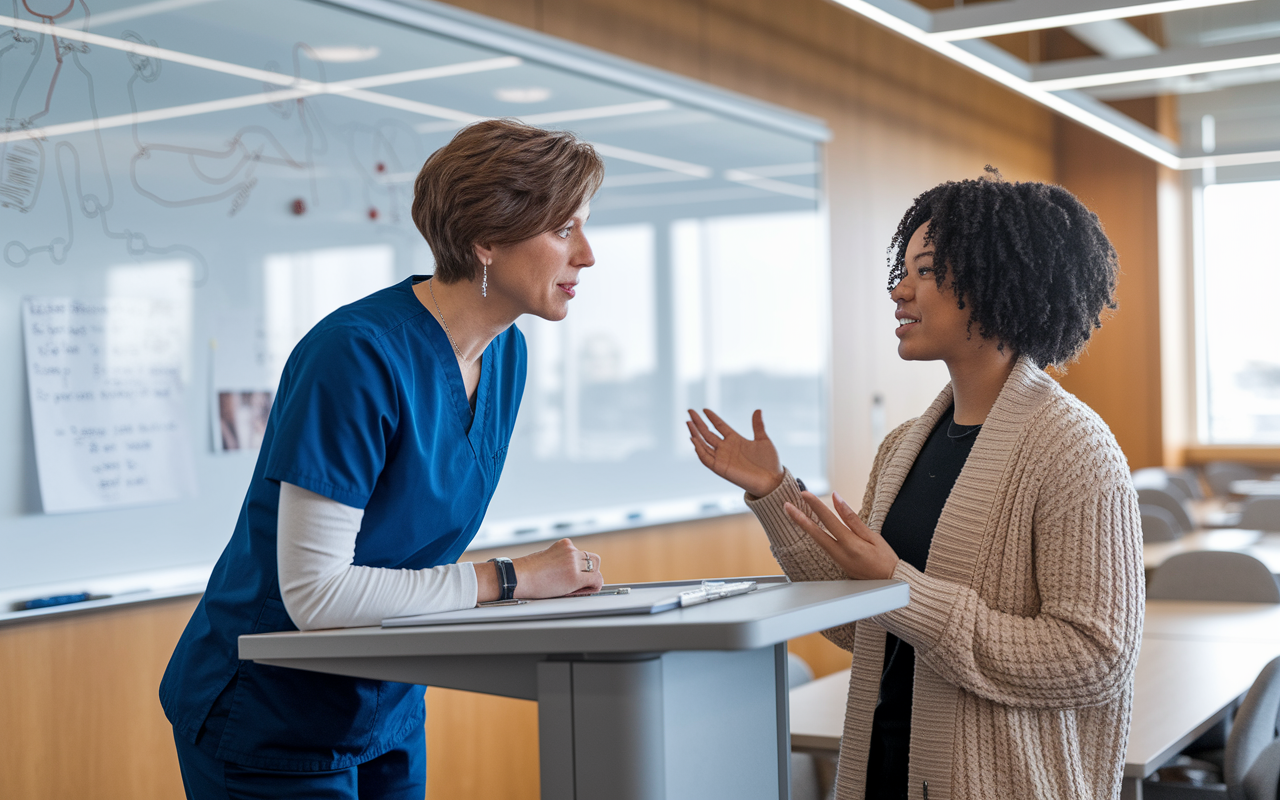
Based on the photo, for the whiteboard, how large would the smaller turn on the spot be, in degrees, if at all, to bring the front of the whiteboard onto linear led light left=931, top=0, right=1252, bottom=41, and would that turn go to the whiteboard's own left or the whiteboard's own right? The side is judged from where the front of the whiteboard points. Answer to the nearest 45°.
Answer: approximately 45° to the whiteboard's own left

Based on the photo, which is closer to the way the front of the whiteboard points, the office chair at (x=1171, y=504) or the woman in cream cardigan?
the woman in cream cardigan

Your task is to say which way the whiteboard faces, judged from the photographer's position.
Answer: facing the viewer and to the right of the viewer

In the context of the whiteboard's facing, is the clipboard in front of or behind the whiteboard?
in front

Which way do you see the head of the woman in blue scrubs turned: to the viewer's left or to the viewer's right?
to the viewer's right

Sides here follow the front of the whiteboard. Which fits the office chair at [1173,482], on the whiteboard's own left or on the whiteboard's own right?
on the whiteboard's own left

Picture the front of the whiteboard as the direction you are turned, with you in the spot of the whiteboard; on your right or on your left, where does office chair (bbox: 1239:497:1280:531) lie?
on your left

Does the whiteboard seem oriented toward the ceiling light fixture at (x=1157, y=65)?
no
